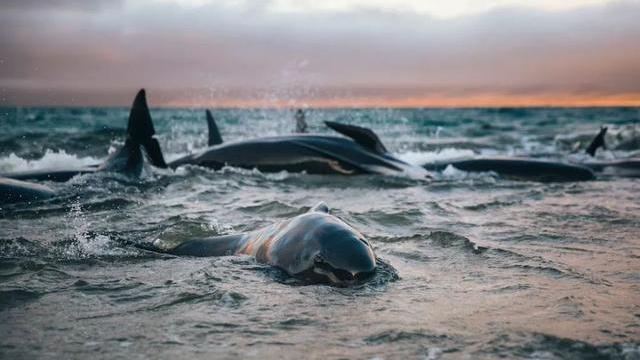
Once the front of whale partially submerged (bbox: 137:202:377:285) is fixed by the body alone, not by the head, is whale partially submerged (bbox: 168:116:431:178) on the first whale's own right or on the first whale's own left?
on the first whale's own left

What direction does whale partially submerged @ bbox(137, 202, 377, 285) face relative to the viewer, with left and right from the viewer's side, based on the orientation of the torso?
facing the viewer and to the right of the viewer

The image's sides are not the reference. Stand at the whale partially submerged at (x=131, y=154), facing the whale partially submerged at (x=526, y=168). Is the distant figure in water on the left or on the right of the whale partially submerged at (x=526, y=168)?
left

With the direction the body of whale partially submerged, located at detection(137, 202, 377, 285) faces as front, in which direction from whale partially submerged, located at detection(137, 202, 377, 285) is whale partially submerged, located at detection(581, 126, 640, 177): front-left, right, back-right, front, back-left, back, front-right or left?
left

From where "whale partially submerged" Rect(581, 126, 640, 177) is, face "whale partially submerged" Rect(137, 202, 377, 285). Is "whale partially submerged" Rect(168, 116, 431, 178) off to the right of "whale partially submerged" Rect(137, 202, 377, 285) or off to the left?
right

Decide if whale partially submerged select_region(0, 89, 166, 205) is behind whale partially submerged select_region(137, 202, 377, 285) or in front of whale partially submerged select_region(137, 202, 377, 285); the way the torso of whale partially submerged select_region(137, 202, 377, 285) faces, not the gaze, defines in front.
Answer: behind

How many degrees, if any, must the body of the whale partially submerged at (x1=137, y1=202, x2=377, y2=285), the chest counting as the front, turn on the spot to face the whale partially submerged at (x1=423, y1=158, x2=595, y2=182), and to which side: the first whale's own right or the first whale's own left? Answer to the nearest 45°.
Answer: approximately 90° to the first whale's own left

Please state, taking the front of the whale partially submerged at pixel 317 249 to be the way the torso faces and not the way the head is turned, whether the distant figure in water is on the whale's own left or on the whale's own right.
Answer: on the whale's own left
